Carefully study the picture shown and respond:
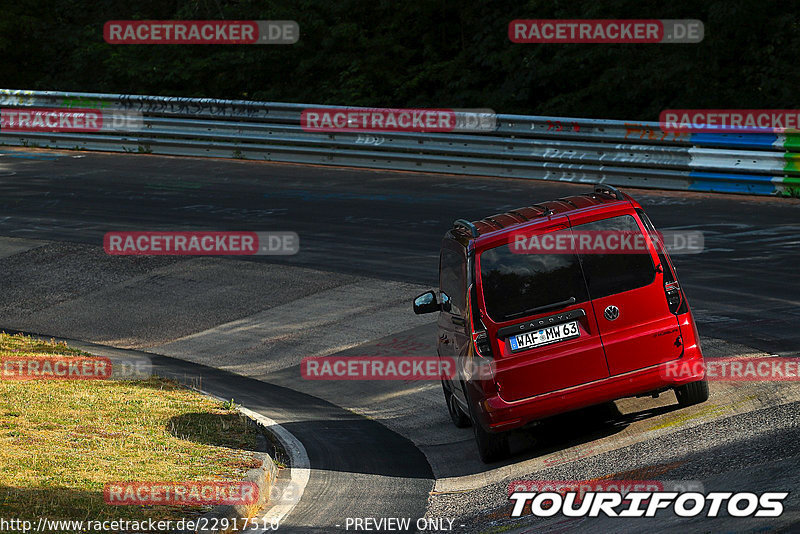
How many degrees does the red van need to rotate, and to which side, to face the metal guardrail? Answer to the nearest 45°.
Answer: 0° — it already faces it

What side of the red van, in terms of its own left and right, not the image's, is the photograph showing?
back
